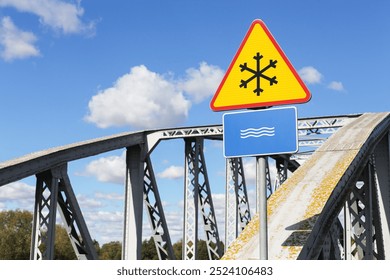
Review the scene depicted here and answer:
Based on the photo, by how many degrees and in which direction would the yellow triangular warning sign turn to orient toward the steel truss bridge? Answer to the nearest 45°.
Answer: approximately 180°

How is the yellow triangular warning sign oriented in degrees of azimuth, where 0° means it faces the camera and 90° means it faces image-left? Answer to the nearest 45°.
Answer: approximately 0°
